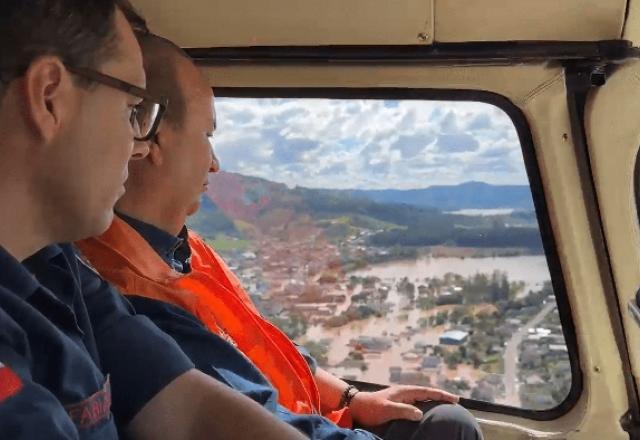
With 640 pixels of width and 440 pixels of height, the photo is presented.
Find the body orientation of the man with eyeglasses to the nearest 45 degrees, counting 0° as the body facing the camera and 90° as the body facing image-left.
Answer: approximately 270°

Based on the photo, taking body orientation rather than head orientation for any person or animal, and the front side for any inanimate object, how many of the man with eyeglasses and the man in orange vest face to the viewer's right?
2

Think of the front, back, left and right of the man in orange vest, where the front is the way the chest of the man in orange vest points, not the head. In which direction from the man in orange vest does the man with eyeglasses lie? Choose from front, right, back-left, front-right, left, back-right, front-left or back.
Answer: right

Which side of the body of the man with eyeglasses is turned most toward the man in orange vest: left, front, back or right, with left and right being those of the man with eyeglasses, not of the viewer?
left

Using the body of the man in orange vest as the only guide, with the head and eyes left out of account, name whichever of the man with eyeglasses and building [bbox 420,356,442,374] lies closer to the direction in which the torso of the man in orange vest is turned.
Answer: the building

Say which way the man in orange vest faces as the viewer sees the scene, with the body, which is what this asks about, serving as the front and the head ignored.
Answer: to the viewer's right

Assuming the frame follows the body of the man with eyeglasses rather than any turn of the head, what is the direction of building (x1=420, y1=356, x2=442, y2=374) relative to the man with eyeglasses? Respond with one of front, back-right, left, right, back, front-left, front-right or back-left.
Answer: front-left

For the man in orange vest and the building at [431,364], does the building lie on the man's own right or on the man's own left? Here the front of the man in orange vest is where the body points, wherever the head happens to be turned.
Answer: on the man's own left
